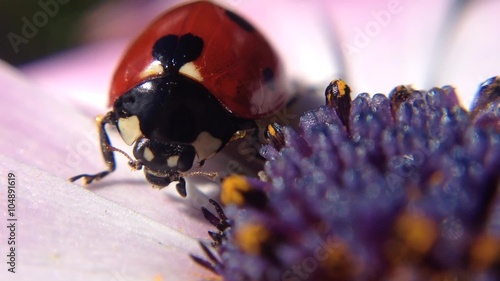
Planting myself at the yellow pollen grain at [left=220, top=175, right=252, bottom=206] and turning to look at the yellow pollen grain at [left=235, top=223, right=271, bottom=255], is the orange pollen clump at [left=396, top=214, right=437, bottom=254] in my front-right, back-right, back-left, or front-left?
front-left

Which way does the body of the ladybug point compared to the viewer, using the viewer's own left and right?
facing the viewer and to the left of the viewer
